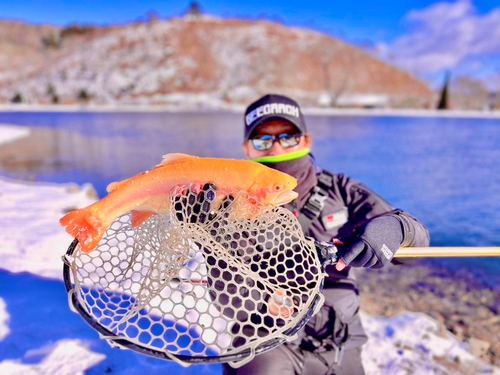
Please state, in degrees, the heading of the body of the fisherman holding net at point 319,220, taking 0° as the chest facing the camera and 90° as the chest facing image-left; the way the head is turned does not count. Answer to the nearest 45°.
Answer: approximately 0°
